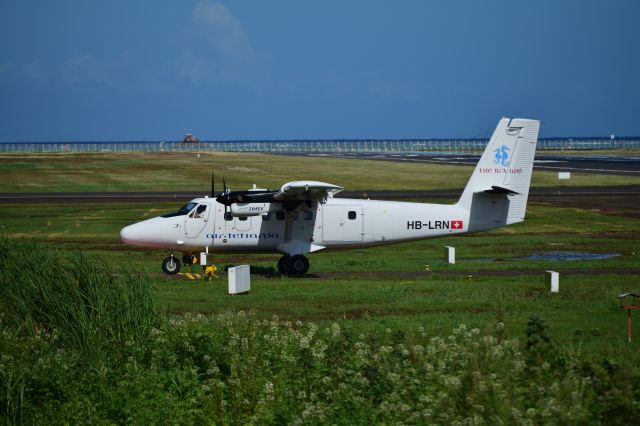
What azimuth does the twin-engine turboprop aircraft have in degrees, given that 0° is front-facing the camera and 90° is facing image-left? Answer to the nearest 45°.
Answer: approximately 90°

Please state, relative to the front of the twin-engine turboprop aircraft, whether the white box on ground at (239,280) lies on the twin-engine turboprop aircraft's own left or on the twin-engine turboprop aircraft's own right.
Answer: on the twin-engine turboprop aircraft's own left
